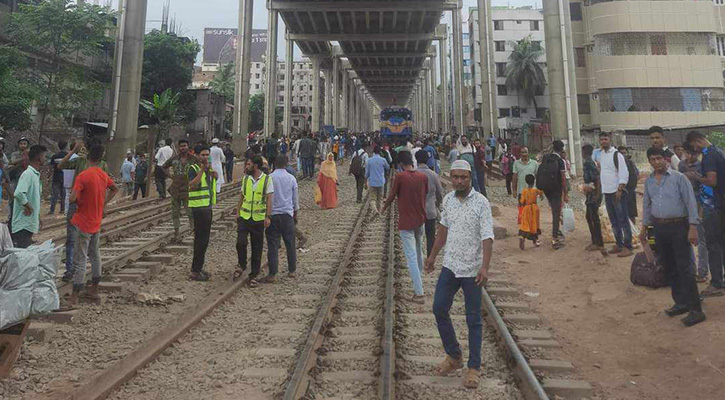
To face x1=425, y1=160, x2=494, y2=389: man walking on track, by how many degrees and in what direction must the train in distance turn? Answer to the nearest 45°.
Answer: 0° — it already faces them

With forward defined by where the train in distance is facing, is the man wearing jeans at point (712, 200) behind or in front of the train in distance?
in front

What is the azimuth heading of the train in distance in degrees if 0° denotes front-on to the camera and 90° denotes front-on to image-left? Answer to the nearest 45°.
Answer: approximately 0°

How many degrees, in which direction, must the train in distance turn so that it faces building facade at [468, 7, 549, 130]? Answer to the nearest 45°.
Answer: approximately 135° to its left

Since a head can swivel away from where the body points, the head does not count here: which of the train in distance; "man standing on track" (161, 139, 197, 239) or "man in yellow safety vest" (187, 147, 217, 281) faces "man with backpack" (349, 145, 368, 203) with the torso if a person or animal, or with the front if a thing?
the train in distance

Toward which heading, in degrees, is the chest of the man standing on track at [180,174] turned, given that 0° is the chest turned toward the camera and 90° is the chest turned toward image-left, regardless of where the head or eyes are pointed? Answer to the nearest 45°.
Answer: approximately 0°

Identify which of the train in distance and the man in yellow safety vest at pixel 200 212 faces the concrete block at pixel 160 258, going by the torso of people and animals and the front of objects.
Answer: the train in distance

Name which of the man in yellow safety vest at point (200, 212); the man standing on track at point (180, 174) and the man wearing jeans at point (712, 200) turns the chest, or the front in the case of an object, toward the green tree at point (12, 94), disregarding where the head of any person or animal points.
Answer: the man wearing jeans

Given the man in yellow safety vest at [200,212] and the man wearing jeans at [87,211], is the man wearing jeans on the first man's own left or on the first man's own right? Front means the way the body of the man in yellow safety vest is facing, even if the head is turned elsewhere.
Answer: on the first man's own right

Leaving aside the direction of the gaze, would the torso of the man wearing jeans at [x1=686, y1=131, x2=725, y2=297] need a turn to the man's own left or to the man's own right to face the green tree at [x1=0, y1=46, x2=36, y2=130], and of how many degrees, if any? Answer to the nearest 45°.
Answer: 0° — they already face it

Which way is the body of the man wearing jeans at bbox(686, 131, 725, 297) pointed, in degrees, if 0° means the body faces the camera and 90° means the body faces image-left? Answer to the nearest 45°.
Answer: approximately 90°

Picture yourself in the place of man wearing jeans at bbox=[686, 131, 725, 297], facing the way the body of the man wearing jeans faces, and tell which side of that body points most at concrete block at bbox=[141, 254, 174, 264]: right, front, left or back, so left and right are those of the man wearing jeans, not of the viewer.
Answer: front
